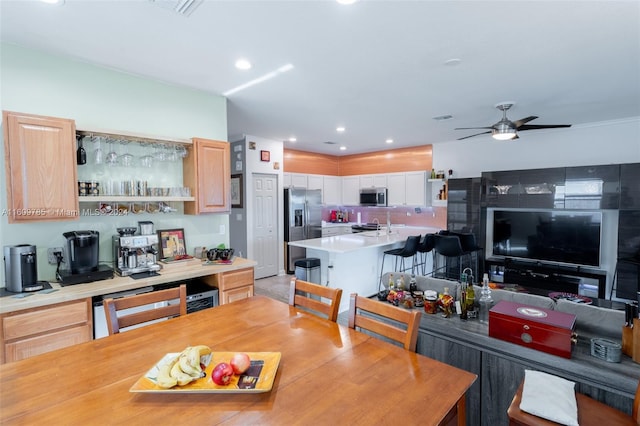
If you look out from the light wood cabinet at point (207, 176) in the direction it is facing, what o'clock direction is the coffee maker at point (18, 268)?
The coffee maker is roughly at 2 o'clock from the light wood cabinet.

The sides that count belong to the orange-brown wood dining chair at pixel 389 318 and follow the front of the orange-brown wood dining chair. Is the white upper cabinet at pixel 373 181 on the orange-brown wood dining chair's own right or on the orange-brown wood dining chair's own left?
on the orange-brown wood dining chair's own right

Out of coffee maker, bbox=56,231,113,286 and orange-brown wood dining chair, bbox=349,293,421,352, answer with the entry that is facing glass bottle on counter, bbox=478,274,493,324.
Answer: the coffee maker

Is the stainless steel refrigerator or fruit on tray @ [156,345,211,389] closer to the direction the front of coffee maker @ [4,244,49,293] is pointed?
the fruit on tray

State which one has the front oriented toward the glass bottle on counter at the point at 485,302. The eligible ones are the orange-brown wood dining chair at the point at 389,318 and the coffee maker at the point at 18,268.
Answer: the coffee maker

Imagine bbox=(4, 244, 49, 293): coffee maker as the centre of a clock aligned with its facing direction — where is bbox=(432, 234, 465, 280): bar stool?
The bar stool is roughly at 11 o'clock from the coffee maker.

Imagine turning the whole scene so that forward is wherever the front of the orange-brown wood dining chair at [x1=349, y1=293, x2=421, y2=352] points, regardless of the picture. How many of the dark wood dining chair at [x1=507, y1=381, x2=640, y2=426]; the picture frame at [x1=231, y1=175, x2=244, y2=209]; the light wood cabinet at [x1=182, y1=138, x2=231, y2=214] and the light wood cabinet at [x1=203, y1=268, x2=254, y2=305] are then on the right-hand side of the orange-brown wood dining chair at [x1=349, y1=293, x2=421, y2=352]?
3

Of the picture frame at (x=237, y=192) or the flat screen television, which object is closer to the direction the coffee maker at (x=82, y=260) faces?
the flat screen television

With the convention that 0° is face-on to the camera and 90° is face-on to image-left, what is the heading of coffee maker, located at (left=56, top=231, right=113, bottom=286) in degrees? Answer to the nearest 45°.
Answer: approximately 315°
